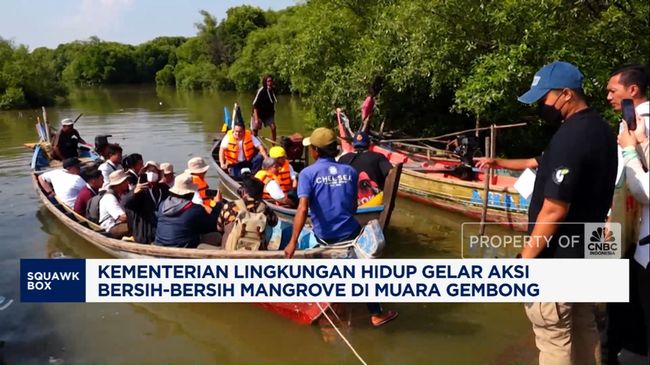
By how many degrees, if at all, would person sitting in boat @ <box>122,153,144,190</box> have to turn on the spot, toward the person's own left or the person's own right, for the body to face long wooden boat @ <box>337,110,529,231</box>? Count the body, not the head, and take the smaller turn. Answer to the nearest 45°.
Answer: approximately 45° to the person's own left

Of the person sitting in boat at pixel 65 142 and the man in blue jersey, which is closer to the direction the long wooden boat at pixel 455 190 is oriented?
the person sitting in boat

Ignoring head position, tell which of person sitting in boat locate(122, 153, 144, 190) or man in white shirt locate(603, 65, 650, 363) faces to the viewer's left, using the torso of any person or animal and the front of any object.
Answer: the man in white shirt

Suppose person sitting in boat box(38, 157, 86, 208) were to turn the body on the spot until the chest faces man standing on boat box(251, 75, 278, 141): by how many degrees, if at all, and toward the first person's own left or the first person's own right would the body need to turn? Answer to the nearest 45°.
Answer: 0° — they already face them

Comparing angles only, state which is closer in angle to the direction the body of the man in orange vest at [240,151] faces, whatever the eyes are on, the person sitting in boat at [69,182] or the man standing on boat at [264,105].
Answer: the person sitting in boat

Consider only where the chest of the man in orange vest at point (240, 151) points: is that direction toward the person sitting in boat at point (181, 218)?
yes

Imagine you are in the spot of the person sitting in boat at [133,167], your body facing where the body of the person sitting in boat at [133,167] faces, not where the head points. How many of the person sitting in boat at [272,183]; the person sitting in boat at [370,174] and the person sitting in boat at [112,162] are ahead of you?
2

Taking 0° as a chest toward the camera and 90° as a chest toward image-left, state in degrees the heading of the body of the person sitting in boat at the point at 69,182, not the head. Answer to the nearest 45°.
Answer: approximately 225°

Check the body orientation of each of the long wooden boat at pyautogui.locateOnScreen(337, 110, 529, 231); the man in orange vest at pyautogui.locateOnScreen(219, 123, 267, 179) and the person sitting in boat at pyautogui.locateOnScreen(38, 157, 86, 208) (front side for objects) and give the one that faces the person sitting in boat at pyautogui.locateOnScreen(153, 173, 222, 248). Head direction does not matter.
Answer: the man in orange vest

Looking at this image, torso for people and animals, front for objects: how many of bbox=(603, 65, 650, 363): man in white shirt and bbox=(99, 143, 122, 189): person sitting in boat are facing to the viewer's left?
1
